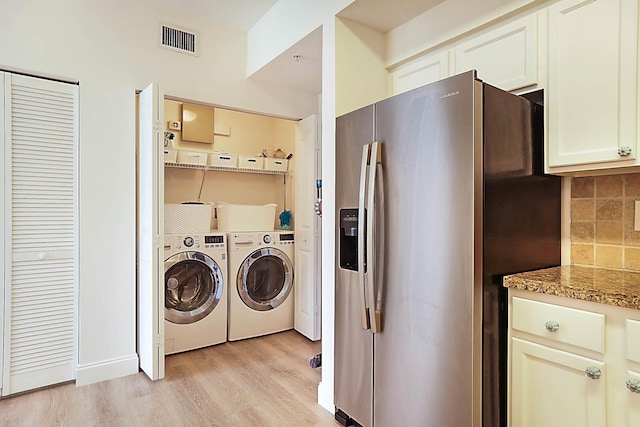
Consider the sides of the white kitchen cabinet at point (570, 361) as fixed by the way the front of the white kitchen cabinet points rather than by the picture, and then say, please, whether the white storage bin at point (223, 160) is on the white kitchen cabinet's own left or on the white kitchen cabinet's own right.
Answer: on the white kitchen cabinet's own right

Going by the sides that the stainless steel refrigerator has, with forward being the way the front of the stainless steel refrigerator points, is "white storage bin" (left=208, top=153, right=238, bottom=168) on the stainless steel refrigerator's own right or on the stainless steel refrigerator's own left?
on the stainless steel refrigerator's own right

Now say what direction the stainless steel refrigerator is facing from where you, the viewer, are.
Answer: facing the viewer and to the left of the viewer

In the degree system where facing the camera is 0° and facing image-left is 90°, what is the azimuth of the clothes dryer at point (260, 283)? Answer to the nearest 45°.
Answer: approximately 315°

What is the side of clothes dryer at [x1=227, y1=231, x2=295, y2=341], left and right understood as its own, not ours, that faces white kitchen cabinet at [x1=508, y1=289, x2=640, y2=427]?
front

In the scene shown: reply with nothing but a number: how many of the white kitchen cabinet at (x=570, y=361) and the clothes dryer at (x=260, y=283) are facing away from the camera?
0

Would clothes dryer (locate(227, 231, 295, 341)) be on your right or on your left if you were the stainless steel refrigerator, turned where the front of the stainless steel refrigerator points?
on your right
